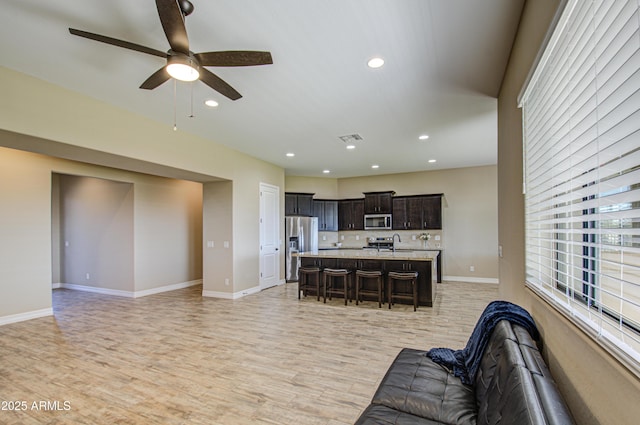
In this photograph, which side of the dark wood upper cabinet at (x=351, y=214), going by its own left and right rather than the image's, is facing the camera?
front

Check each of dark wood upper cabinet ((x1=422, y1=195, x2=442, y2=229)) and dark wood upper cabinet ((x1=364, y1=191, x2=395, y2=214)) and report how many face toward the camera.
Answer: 2

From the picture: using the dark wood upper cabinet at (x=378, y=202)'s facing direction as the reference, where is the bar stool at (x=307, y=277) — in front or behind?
in front

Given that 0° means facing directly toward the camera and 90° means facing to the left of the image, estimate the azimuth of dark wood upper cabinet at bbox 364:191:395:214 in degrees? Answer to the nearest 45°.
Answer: approximately 0°

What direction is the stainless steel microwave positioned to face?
toward the camera

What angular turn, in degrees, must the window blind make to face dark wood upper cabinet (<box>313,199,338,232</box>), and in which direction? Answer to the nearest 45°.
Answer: approximately 90° to its right

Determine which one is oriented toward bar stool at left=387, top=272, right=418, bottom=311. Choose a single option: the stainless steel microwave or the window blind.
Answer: the stainless steel microwave

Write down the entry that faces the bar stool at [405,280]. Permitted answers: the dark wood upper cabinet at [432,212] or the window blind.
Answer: the dark wood upper cabinet

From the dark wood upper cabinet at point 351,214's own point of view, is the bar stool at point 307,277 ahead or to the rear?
ahead

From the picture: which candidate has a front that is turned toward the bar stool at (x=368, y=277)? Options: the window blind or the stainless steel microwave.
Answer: the stainless steel microwave

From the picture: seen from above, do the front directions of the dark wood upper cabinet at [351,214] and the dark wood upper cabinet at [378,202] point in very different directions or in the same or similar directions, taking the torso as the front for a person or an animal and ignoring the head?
same or similar directions

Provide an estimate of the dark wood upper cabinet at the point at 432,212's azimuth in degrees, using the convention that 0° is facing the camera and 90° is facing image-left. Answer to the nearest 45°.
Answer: approximately 0°

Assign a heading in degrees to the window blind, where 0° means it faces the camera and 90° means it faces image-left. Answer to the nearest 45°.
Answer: approximately 45°

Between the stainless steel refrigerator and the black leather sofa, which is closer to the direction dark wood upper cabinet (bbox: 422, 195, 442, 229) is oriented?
the black leather sofa

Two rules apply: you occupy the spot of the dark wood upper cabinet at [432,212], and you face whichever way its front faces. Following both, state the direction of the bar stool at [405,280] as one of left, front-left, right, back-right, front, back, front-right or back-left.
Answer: front

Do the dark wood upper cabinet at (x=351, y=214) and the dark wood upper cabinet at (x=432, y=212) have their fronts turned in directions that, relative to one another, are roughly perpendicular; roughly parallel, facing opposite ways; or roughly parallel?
roughly parallel
